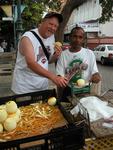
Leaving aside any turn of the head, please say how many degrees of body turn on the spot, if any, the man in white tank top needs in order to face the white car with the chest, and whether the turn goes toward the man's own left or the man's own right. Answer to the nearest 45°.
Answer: approximately 135° to the man's own left

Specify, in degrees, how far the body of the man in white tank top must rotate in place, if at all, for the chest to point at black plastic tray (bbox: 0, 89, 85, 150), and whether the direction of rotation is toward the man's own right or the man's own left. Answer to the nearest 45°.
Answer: approximately 45° to the man's own right

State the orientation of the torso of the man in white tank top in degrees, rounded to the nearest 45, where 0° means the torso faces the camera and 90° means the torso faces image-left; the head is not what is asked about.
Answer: approximately 315°

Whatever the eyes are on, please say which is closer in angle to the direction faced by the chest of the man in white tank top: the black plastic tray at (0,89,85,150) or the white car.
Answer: the black plastic tray

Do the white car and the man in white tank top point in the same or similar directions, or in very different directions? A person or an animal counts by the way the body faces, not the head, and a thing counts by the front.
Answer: very different directions

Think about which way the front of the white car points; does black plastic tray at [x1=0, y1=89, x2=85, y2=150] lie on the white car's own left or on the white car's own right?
on the white car's own left

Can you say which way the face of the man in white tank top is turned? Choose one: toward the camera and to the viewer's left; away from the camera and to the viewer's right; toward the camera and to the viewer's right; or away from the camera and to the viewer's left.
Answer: toward the camera and to the viewer's right
